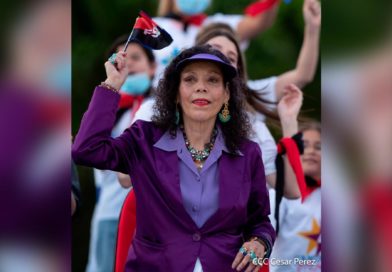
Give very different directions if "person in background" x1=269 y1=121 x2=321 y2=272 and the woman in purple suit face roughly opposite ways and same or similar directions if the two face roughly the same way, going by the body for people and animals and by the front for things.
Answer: same or similar directions

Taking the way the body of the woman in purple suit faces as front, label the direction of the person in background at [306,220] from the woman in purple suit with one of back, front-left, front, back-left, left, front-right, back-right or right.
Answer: back-left

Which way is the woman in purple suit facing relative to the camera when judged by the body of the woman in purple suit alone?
toward the camera

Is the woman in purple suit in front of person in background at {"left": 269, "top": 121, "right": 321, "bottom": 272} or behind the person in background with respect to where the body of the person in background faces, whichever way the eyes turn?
in front

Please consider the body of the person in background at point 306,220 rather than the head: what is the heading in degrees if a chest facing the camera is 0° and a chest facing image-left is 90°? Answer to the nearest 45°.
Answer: approximately 0°

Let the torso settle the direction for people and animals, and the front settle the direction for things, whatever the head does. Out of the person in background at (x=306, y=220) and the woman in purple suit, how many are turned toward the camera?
2

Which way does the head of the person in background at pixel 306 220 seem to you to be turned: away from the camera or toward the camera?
toward the camera
